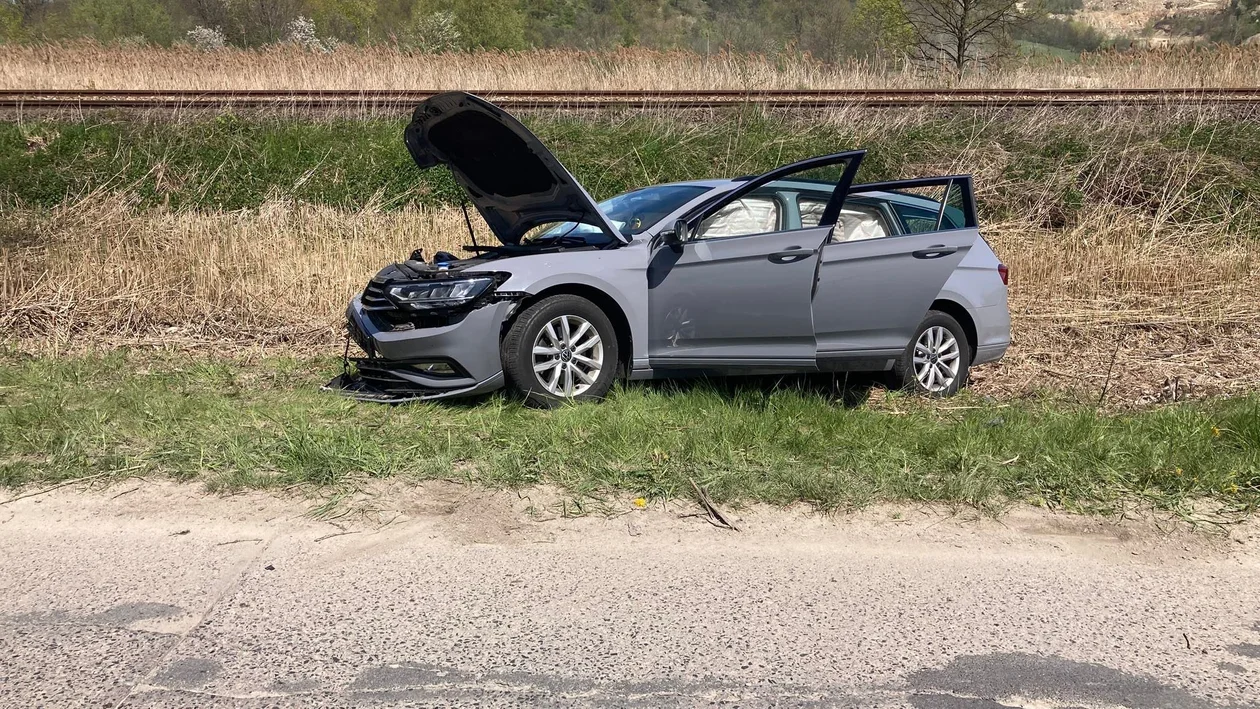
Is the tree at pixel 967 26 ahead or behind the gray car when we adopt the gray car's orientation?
behind

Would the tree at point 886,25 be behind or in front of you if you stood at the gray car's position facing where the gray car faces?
behind
